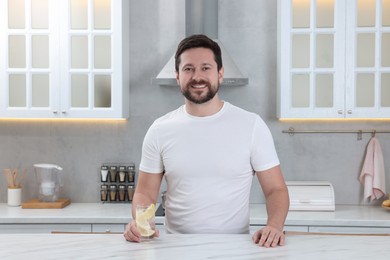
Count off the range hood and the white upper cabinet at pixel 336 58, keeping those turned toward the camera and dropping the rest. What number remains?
2

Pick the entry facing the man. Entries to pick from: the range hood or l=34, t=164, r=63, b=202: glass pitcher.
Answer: the range hood

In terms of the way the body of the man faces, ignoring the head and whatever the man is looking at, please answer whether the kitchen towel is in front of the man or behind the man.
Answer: behind

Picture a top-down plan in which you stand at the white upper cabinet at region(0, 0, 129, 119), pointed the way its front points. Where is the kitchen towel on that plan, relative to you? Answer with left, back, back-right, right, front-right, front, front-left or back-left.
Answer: left
